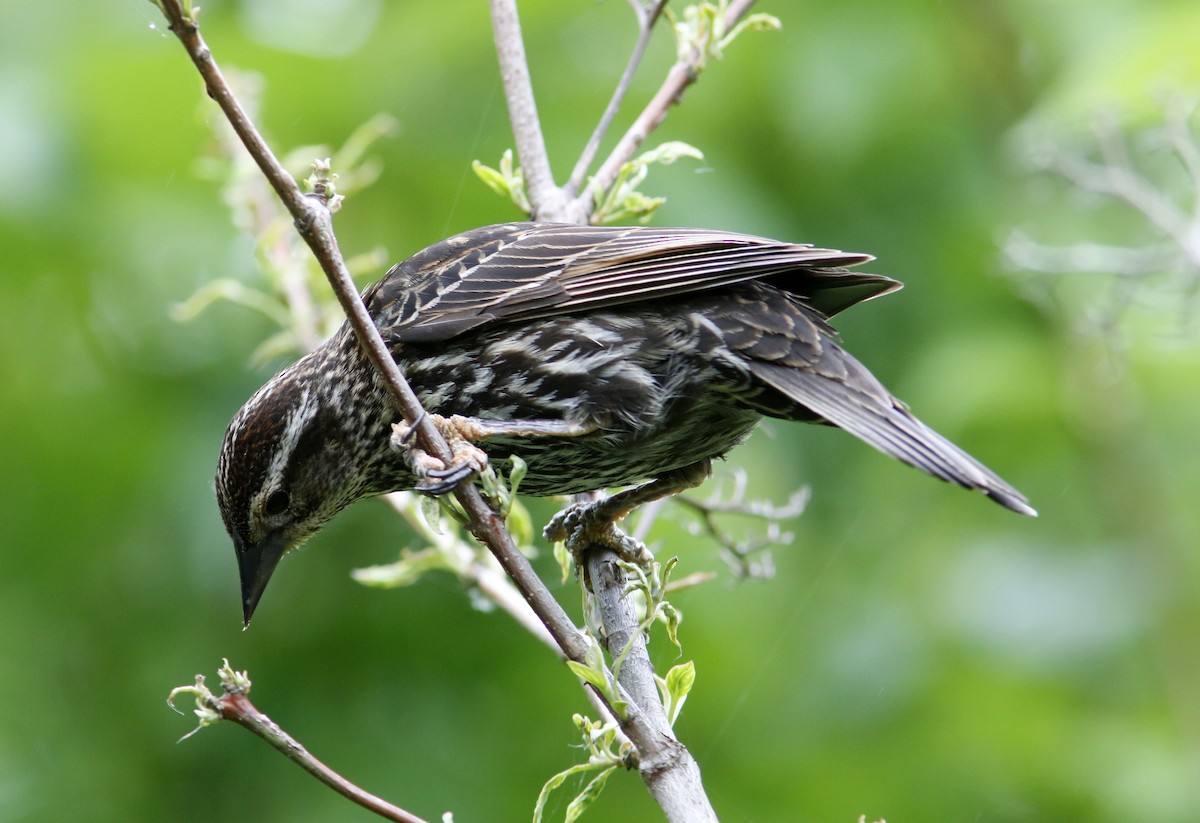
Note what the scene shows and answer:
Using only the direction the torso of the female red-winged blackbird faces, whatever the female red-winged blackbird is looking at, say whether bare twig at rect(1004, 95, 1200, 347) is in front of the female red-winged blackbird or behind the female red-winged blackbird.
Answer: behind

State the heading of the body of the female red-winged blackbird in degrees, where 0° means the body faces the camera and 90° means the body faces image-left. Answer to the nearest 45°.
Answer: approximately 90°

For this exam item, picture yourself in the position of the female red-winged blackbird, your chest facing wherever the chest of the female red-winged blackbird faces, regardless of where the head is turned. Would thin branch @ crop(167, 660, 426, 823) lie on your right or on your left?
on your left
